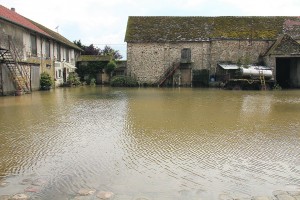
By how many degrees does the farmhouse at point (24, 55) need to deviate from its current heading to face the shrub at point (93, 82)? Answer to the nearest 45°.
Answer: approximately 90° to its left

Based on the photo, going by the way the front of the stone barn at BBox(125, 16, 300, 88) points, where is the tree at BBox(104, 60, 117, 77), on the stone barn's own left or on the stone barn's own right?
on the stone barn's own right

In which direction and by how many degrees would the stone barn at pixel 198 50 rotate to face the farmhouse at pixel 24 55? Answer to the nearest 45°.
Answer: approximately 45° to its right

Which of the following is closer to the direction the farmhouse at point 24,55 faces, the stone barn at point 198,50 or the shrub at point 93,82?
the stone barn

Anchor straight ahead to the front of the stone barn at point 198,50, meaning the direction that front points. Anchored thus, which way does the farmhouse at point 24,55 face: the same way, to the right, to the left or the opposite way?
to the left

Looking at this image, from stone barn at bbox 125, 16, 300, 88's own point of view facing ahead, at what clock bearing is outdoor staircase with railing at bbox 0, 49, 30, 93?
The outdoor staircase with railing is roughly at 1 o'clock from the stone barn.

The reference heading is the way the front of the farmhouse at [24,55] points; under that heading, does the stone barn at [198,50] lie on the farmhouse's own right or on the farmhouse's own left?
on the farmhouse's own left

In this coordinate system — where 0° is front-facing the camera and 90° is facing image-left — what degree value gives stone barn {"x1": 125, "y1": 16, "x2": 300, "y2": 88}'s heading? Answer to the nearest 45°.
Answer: approximately 0°

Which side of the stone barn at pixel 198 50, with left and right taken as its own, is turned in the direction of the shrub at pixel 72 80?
right
